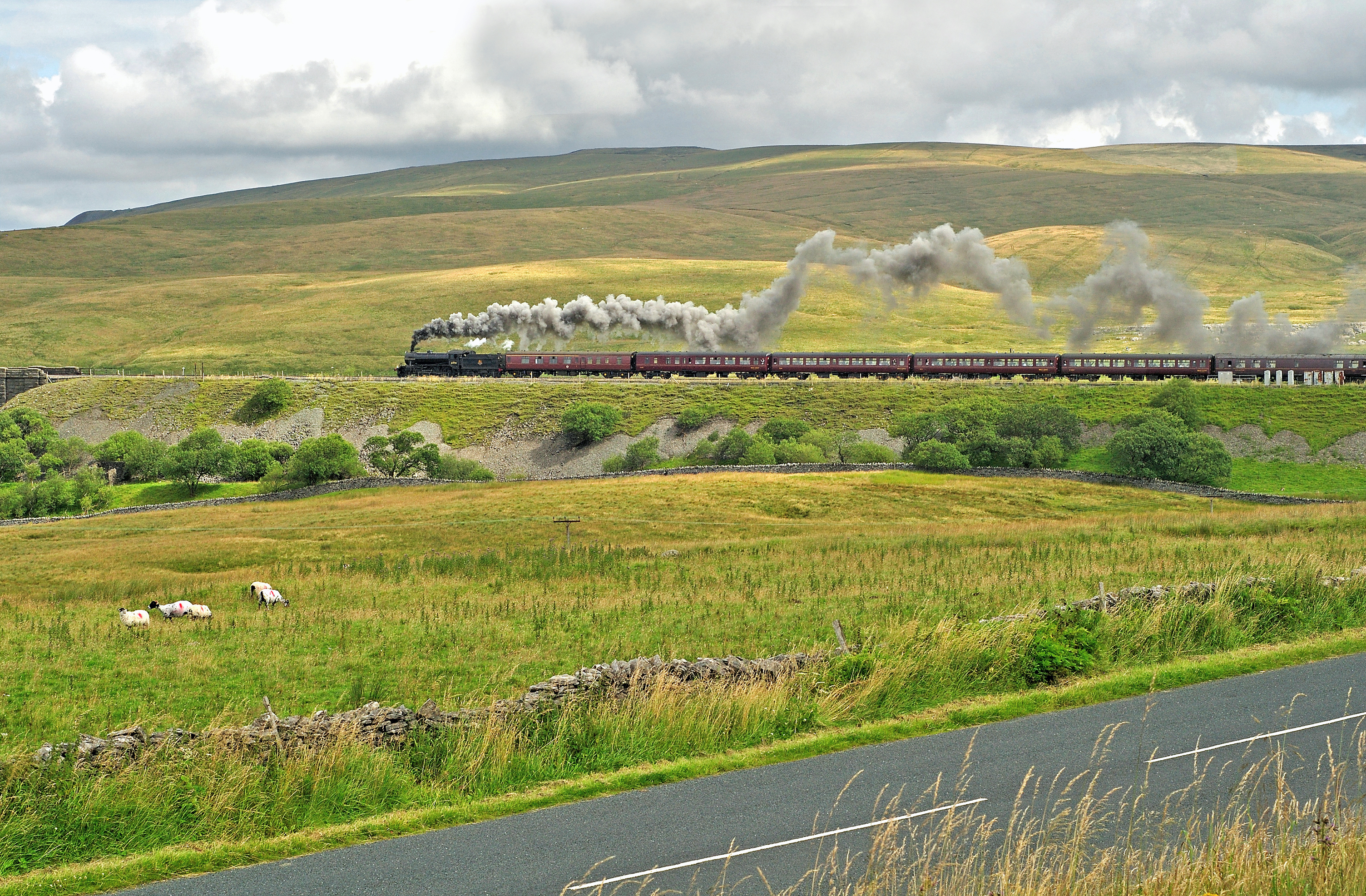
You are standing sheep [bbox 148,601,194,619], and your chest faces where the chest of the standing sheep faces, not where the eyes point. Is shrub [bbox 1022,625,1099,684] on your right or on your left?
on your left

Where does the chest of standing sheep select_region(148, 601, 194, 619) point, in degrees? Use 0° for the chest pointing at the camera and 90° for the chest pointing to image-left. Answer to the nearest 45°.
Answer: approximately 90°

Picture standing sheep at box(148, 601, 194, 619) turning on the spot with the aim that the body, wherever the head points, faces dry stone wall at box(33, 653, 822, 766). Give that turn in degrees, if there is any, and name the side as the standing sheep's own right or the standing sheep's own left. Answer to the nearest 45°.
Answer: approximately 90° to the standing sheep's own left

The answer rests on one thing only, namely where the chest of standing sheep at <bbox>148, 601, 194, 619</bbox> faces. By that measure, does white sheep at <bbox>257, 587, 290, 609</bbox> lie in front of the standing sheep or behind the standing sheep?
behind
